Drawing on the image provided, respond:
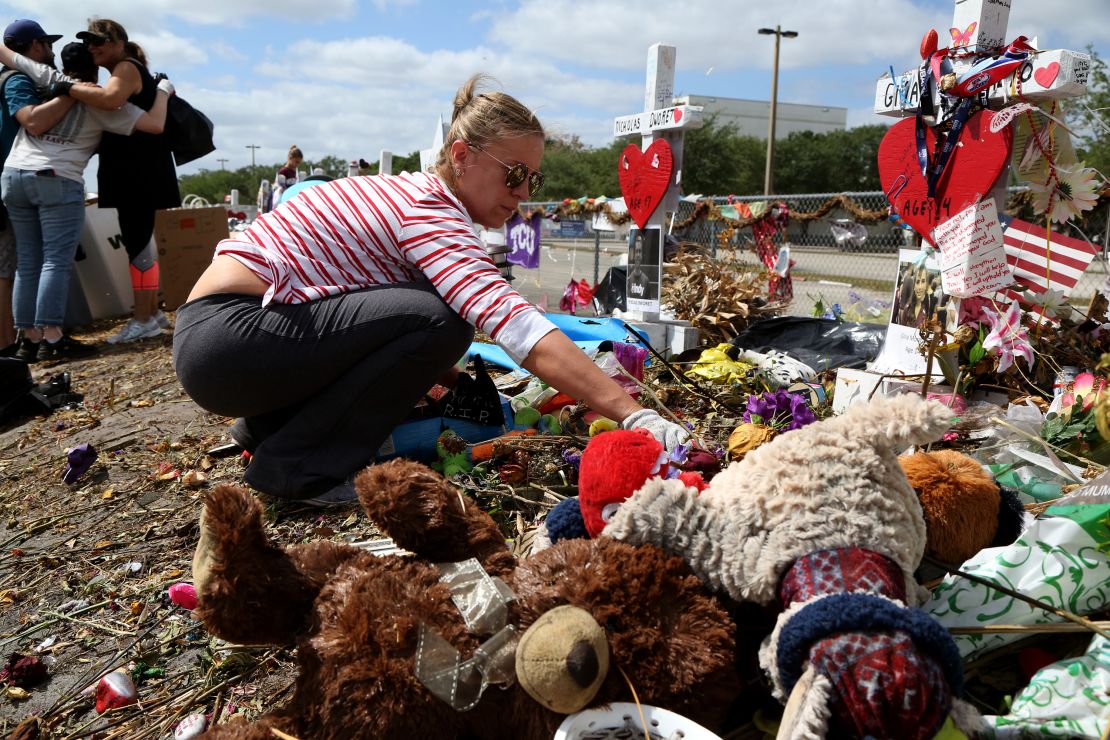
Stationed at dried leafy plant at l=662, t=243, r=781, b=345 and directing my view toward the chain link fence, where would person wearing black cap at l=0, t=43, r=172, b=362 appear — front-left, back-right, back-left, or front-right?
back-left

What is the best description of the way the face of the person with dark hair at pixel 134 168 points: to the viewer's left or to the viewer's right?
to the viewer's left

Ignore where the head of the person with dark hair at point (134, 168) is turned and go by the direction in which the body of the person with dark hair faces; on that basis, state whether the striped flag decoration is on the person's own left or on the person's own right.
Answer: on the person's own left

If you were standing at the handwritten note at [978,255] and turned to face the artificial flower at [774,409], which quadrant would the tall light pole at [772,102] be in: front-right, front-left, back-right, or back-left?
back-right

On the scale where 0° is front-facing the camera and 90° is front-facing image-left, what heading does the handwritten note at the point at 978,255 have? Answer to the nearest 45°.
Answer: approximately 0°

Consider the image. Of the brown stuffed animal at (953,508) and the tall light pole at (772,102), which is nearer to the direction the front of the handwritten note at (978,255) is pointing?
the brown stuffed animal

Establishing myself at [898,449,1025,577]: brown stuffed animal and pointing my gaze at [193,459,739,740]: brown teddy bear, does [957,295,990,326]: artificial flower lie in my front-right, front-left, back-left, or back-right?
back-right

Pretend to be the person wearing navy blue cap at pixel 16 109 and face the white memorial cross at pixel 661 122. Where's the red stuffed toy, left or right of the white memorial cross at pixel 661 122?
right
